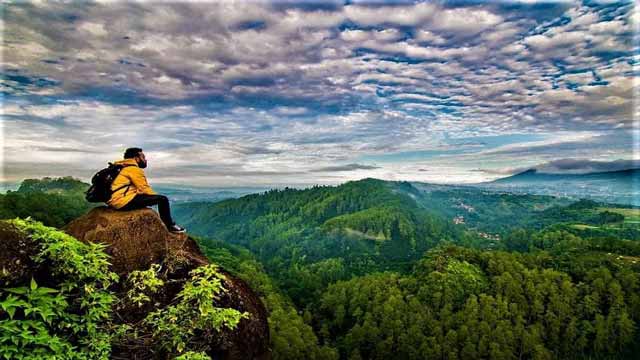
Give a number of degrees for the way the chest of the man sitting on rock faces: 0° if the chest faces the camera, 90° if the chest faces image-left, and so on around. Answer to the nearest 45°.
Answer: approximately 270°
